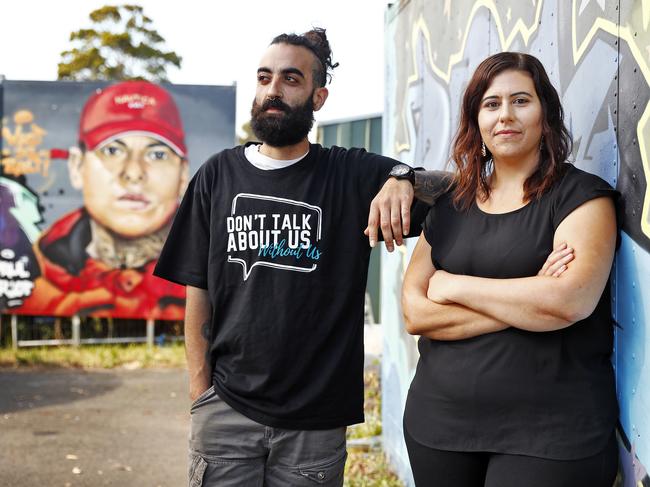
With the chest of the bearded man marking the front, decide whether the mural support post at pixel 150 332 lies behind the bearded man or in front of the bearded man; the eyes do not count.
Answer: behind

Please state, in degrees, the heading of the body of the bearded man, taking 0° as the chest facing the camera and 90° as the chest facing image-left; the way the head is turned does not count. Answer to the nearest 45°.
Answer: approximately 0°

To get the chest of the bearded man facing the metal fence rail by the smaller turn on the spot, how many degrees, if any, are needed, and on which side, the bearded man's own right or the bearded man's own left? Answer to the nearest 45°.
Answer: approximately 180°

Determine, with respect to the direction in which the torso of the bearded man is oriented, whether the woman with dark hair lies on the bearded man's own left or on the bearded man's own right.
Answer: on the bearded man's own left

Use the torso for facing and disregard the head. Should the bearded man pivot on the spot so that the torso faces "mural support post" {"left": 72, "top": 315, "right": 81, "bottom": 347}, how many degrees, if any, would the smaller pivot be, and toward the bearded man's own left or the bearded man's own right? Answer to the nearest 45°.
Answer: approximately 180°

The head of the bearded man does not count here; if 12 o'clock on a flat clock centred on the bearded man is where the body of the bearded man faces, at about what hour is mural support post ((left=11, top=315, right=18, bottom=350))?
The mural support post is roughly at 5 o'clock from the bearded man.
